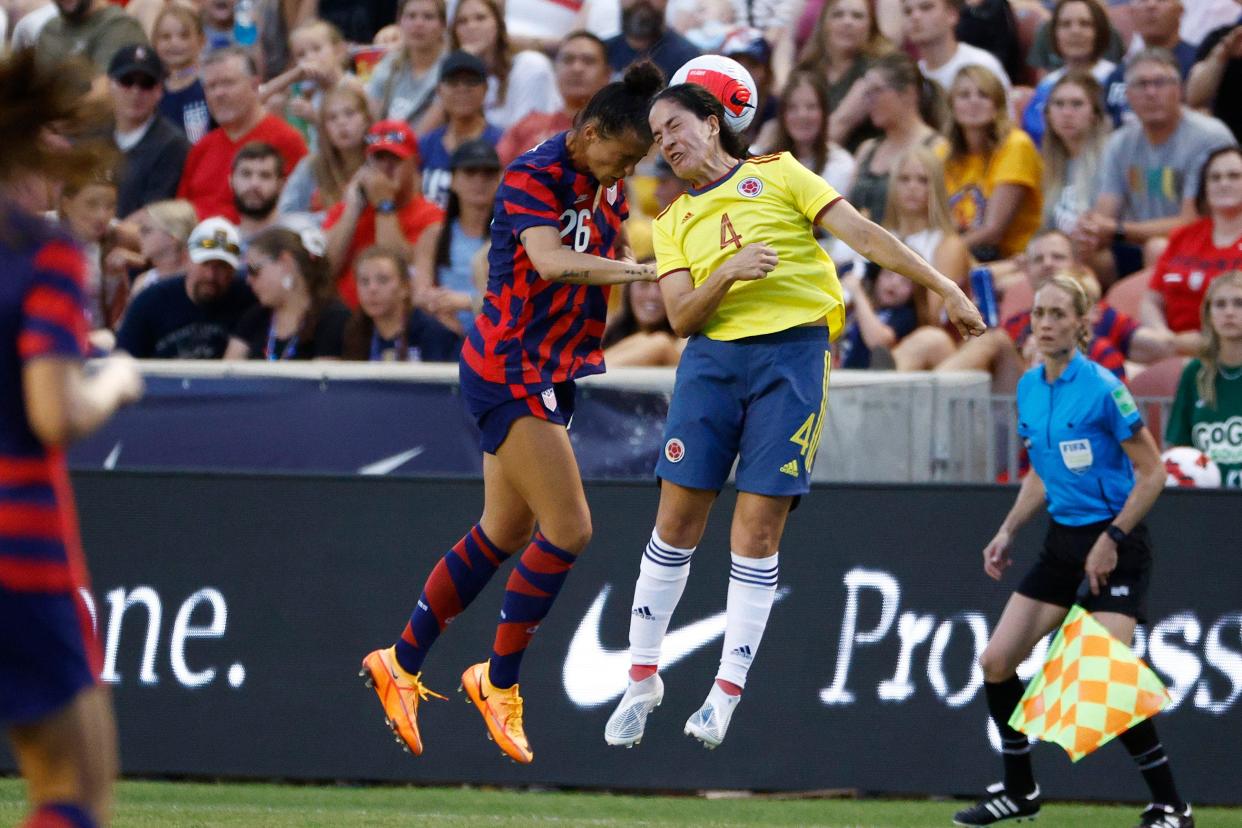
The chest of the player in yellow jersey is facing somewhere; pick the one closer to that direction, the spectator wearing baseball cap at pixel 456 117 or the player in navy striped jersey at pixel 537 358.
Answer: the player in navy striped jersey

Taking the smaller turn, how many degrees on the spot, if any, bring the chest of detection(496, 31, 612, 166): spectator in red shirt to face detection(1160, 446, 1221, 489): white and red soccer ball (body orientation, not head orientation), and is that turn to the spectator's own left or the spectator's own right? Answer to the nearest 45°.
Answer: approximately 45° to the spectator's own left

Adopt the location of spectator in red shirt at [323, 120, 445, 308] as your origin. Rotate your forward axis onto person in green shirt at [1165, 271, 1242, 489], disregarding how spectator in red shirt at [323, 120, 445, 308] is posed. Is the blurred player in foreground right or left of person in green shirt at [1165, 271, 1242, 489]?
right

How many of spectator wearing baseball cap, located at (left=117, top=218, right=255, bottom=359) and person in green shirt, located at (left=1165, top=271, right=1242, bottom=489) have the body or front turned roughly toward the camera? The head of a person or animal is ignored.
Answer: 2

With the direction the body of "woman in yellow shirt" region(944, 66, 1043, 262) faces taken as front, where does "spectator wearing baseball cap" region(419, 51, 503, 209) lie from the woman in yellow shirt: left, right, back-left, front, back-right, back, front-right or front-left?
front-right

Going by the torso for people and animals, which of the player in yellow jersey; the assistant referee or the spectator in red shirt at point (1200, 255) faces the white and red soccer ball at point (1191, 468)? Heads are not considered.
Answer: the spectator in red shirt

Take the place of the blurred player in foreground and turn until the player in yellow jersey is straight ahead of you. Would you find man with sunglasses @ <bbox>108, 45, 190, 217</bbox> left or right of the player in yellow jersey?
left

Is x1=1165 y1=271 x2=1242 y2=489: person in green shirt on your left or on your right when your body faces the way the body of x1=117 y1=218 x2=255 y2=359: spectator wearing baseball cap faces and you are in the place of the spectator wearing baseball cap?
on your left

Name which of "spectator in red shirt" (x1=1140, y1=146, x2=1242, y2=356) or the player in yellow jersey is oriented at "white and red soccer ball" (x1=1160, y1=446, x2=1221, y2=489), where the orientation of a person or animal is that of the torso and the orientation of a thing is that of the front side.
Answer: the spectator in red shirt

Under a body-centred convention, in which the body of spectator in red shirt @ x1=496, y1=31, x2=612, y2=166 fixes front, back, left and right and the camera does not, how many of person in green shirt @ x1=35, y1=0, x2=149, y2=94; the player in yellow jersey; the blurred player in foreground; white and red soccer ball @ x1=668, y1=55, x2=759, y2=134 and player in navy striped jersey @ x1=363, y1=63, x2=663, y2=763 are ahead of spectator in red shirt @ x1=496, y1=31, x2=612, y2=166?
4

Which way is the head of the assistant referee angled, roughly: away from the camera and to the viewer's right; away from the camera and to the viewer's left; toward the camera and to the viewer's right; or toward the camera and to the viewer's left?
toward the camera and to the viewer's left

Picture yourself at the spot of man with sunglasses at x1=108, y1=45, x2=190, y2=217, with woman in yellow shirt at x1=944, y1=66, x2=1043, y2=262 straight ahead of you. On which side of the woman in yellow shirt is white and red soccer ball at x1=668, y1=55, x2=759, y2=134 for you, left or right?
right

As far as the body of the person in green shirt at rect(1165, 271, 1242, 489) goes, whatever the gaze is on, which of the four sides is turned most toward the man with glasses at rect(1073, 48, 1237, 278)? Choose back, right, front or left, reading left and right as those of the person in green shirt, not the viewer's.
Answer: back
